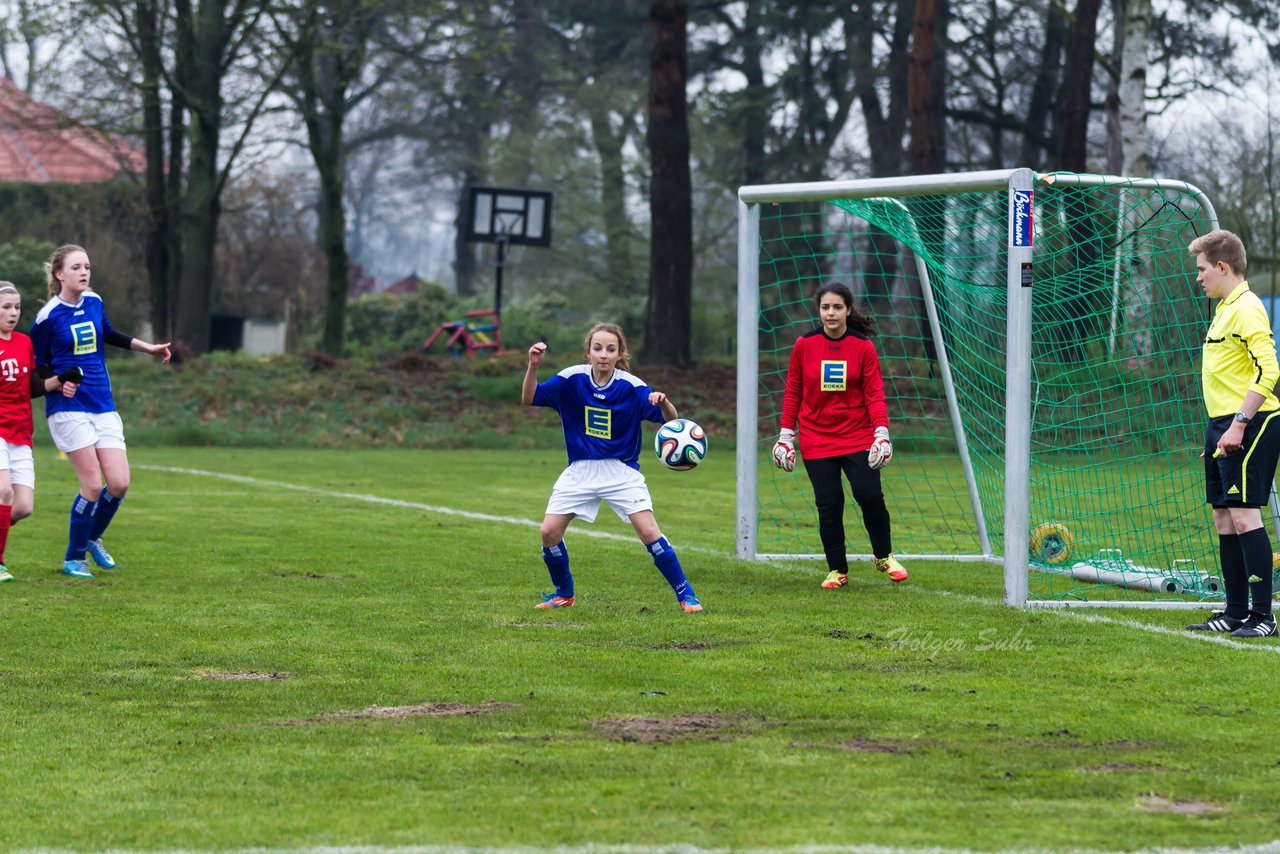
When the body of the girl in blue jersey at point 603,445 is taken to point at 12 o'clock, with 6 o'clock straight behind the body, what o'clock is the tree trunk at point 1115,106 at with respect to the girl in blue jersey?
The tree trunk is roughly at 7 o'clock from the girl in blue jersey.

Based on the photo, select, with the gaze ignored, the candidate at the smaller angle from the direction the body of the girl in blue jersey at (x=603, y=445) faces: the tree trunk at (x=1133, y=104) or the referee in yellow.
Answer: the referee in yellow

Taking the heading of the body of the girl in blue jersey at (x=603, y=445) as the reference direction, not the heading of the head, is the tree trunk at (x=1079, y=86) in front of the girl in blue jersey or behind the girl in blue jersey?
behind

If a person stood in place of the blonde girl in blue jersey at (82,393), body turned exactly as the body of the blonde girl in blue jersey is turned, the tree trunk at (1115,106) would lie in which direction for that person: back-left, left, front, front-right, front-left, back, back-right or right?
left

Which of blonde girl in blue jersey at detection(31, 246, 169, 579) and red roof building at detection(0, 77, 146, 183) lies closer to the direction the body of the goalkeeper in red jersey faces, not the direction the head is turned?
the blonde girl in blue jersey

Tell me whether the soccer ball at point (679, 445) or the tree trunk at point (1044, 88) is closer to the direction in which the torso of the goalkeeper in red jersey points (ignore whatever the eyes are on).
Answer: the soccer ball

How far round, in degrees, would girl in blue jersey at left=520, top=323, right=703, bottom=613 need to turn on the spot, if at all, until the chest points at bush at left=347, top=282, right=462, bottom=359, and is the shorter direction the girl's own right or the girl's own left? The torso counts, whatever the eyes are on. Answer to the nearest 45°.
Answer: approximately 180°

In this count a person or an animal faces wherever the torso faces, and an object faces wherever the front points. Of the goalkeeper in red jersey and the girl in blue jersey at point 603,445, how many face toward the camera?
2

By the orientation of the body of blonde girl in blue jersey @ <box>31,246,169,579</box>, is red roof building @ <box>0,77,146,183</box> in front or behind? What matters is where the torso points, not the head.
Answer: behind

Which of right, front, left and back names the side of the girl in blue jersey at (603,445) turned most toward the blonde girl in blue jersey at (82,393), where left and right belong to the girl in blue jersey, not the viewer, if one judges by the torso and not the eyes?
right

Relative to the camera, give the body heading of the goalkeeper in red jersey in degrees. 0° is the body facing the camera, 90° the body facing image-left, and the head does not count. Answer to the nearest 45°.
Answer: approximately 0°

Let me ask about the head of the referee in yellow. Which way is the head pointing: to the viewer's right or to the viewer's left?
to the viewer's left

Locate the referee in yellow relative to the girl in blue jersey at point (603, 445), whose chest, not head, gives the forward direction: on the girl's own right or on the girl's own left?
on the girl's own left

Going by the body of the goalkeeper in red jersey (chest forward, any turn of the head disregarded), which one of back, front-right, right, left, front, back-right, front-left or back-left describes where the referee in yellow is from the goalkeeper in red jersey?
front-left

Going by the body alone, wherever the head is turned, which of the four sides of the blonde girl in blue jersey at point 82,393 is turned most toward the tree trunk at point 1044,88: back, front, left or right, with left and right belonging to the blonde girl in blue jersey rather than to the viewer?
left

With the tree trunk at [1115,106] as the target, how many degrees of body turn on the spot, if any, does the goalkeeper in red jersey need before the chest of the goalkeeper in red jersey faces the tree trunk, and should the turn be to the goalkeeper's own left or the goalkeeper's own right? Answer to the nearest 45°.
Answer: approximately 180°

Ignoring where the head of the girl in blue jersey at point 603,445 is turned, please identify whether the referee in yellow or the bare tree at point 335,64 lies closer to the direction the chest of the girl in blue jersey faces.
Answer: the referee in yellow
